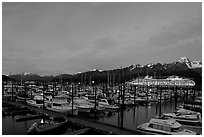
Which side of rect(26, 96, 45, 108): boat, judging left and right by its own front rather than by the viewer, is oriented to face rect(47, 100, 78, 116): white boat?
back

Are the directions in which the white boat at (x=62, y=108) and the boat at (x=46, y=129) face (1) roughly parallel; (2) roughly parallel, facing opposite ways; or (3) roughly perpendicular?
roughly perpendicular

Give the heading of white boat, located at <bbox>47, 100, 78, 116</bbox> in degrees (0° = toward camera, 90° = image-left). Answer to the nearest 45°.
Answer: approximately 315°

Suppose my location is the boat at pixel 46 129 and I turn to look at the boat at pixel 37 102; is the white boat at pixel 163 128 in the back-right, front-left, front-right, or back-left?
back-right
